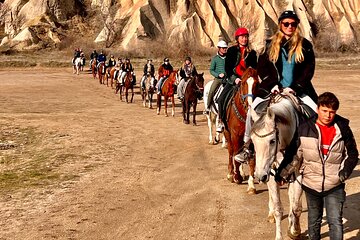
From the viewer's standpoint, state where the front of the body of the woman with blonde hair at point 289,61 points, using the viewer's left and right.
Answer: facing the viewer

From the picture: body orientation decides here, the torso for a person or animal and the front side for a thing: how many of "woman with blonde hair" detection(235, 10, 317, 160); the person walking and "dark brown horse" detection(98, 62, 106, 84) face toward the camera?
3

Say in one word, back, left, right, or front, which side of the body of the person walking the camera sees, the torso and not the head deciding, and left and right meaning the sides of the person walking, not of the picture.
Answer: front

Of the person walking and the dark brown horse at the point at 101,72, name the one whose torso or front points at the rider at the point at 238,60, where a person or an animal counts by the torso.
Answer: the dark brown horse

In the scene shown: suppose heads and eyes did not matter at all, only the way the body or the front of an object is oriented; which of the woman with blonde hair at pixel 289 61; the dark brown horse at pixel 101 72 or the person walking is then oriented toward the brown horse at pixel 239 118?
the dark brown horse

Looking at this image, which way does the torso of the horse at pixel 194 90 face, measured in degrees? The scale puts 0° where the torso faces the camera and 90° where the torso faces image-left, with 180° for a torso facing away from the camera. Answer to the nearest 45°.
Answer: approximately 315°

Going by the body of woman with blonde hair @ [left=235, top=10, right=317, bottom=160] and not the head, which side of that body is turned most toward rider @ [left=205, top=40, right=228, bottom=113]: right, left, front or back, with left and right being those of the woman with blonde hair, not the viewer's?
back

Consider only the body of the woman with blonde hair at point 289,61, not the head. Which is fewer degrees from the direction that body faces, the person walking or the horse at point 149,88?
the person walking

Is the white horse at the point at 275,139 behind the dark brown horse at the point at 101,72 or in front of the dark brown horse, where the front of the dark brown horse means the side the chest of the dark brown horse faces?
in front

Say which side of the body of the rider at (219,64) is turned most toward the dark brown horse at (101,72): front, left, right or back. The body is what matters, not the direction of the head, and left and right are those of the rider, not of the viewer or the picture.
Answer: back

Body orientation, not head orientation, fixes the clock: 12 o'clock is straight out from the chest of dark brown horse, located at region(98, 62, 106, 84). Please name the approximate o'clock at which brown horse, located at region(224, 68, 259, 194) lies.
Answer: The brown horse is roughly at 12 o'clock from the dark brown horse.
